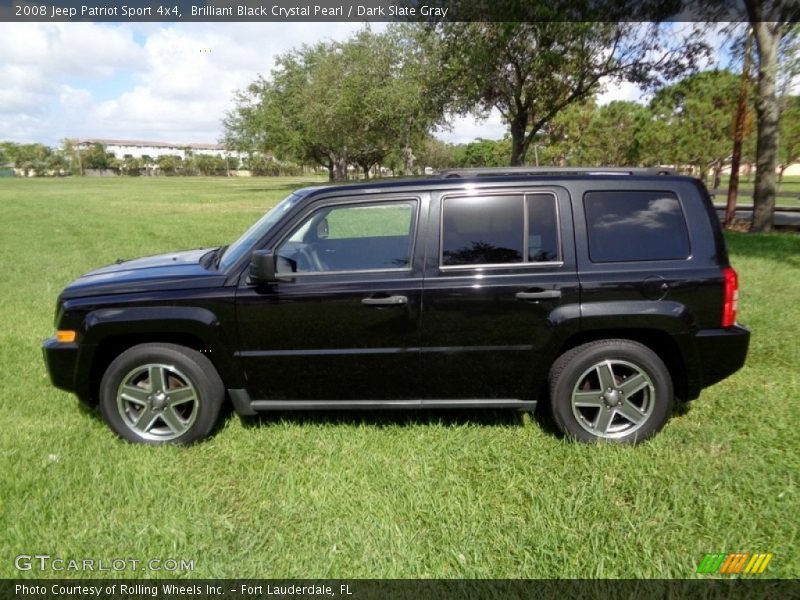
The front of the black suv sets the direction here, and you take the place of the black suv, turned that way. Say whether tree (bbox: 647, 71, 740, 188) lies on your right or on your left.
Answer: on your right

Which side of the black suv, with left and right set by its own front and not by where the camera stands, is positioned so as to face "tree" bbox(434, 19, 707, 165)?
right

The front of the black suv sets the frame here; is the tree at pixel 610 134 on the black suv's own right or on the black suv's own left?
on the black suv's own right

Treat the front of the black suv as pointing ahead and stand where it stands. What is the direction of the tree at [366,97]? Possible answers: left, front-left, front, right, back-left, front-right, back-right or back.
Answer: right

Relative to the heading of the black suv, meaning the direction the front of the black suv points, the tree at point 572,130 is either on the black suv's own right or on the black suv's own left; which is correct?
on the black suv's own right

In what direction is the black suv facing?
to the viewer's left

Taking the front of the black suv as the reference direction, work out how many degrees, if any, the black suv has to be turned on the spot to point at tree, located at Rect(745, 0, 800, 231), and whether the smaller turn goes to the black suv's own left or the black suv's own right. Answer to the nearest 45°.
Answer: approximately 135° to the black suv's own right
